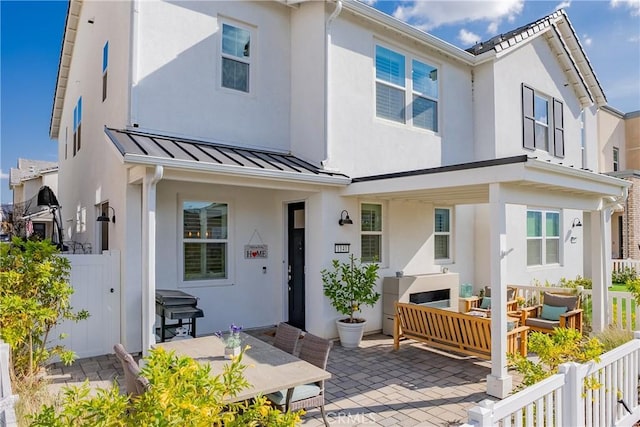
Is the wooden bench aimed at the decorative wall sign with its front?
no

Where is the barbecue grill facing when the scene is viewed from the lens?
facing the viewer and to the right of the viewer

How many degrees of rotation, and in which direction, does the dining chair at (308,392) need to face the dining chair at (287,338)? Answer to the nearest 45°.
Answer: approximately 135° to its right

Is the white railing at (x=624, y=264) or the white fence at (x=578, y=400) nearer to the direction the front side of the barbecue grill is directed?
the white fence

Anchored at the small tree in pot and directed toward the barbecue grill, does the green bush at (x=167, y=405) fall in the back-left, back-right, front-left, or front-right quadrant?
front-left

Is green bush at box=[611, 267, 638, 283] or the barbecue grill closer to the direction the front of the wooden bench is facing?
the green bush

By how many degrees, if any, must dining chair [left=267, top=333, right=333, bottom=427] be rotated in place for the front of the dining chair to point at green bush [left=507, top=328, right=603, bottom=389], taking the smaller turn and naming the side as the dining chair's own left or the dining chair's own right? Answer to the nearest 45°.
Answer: approximately 135° to the dining chair's own left

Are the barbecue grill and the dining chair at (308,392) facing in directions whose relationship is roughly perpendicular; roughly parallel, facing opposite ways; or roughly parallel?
roughly perpendicular

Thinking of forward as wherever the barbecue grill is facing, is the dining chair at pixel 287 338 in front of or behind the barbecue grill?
in front

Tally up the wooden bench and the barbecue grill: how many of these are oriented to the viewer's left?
0

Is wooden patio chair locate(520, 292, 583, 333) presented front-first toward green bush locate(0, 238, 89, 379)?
yes

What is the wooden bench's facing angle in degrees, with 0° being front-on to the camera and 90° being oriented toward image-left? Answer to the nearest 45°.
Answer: approximately 225°
